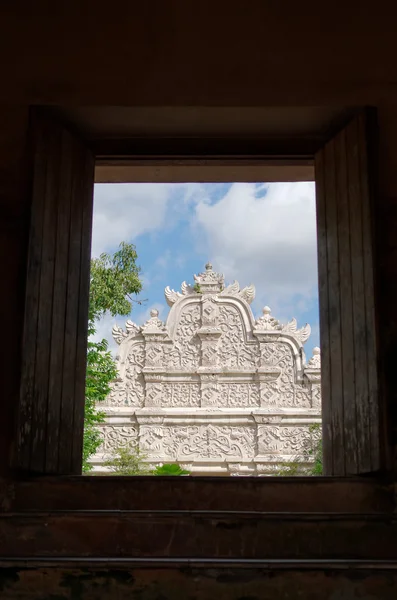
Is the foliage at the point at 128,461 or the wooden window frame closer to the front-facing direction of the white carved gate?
the wooden window frame

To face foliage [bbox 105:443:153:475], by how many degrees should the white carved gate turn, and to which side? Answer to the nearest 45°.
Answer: approximately 45° to its right

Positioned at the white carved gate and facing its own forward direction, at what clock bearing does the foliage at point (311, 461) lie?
The foliage is roughly at 10 o'clock from the white carved gate.

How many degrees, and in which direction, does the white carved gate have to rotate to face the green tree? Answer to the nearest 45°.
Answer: approximately 45° to its right

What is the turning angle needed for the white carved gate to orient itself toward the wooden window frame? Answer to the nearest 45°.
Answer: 0° — it already faces it

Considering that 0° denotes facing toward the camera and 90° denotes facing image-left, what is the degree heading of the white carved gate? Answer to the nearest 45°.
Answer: approximately 0°
